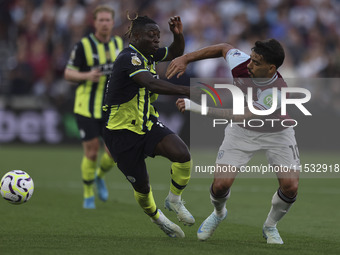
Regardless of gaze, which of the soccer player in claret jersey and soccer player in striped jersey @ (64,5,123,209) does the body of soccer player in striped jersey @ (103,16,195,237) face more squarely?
the soccer player in claret jersey

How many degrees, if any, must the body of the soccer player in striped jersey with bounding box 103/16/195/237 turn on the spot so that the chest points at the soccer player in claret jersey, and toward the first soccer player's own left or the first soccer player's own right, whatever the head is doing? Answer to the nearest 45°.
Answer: approximately 45° to the first soccer player's own left

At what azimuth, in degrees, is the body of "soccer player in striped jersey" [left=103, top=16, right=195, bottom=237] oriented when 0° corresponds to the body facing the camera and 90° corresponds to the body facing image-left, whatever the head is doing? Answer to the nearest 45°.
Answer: approximately 315°

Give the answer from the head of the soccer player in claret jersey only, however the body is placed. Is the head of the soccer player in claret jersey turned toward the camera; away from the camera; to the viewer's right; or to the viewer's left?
to the viewer's left

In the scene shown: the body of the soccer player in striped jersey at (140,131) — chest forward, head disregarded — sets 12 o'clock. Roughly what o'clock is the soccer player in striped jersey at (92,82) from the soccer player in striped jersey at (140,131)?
the soccer player in striped jersey at (92,82) is roughly at 7 o'clock from the soccer player in striped jersey at (140,131).
